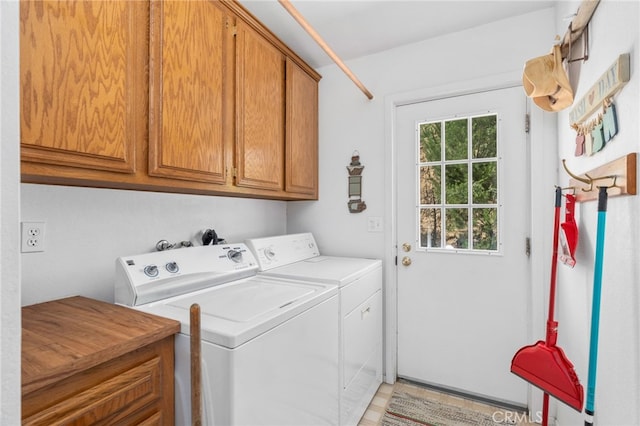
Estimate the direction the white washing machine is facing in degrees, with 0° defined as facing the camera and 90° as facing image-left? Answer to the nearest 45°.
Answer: approximately 315°

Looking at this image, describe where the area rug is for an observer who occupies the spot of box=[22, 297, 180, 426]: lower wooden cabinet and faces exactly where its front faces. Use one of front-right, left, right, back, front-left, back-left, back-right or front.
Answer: front-left

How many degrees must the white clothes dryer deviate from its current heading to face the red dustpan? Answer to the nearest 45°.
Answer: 0° — it already faces it

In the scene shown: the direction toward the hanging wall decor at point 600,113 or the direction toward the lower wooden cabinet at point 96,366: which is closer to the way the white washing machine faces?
the hanging wall decor

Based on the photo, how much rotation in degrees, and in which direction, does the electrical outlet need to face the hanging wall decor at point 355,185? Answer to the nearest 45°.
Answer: approximately 90° to its left

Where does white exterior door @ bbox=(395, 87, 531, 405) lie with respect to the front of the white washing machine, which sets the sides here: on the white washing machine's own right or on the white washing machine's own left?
on the white washing machine's own left

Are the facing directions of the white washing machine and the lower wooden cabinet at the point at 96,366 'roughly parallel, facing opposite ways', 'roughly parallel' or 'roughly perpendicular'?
roughly parallel

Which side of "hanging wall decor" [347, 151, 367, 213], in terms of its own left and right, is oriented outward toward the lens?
front

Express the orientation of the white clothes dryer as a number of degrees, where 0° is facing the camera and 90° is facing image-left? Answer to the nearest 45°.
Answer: approximately 315°

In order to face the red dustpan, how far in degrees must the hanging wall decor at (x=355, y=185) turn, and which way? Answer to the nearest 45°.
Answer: approximately 45° to its left

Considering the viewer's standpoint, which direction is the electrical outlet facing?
facing the viewer

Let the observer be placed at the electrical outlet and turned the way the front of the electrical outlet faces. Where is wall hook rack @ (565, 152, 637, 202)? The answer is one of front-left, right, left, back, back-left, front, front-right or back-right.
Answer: front-left

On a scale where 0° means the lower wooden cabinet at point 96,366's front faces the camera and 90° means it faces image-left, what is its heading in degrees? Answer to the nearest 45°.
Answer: approximately 315°

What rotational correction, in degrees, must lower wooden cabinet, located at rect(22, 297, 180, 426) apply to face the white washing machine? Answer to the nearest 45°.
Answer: approximately 45° to its left

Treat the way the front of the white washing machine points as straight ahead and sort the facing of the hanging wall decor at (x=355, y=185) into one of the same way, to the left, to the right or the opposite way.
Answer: to the right
